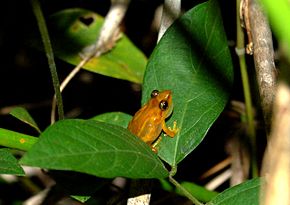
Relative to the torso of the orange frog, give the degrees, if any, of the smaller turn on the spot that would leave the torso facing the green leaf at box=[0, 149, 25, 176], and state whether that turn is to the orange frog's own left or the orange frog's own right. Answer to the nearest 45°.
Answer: approximately 180°

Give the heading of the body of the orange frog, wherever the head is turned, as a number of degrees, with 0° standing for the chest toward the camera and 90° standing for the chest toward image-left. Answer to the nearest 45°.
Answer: approximately 225°
